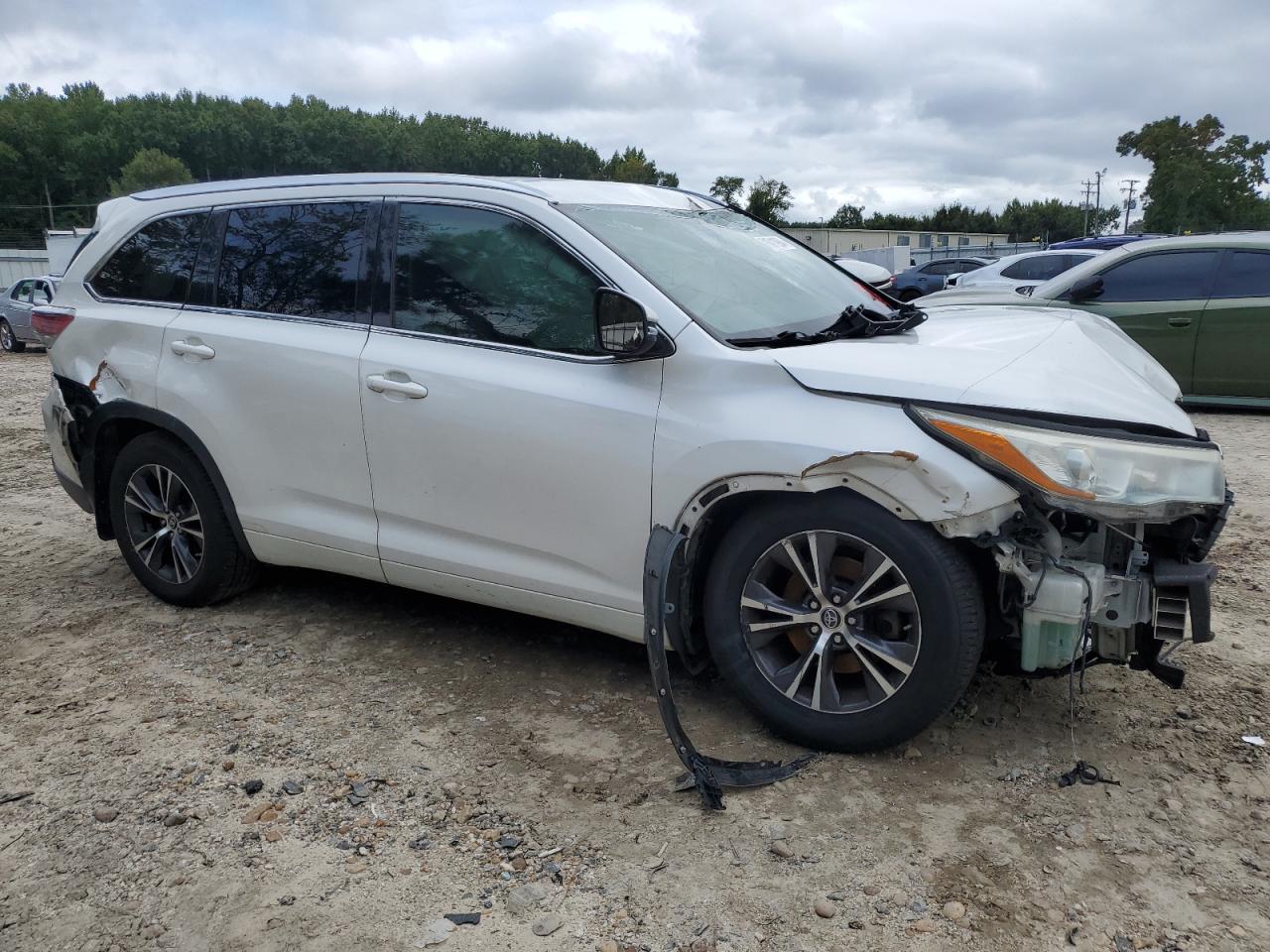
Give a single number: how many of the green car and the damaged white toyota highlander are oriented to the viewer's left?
1

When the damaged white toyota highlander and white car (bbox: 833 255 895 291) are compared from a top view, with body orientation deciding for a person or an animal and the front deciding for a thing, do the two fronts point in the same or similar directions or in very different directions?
very different directions

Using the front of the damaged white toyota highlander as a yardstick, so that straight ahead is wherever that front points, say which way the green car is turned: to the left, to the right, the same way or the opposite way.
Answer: the opposite way

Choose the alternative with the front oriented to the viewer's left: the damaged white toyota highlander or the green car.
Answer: the green car

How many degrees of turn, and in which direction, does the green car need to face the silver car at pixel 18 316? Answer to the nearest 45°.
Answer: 0° — it already faces it

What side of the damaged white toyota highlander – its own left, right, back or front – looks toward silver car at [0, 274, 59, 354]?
back

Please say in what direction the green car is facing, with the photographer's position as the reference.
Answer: facing to the left of the viewer

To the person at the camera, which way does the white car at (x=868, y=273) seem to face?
facing away from the viewer and to the left of the viewer
